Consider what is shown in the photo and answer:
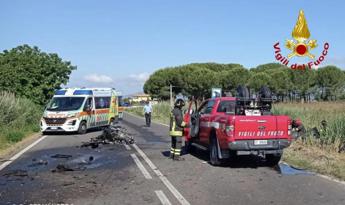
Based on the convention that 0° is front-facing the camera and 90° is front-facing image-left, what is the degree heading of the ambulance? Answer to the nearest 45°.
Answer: approximately 45°

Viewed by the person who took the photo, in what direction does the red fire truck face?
facing away from the viewer and to the left of the viewer

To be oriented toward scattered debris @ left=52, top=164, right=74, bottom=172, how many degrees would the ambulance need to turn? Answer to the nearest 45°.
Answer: approximately 45° to its left

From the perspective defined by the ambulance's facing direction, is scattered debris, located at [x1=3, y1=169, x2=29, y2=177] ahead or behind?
ahead

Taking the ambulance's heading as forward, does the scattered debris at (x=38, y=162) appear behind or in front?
in front
